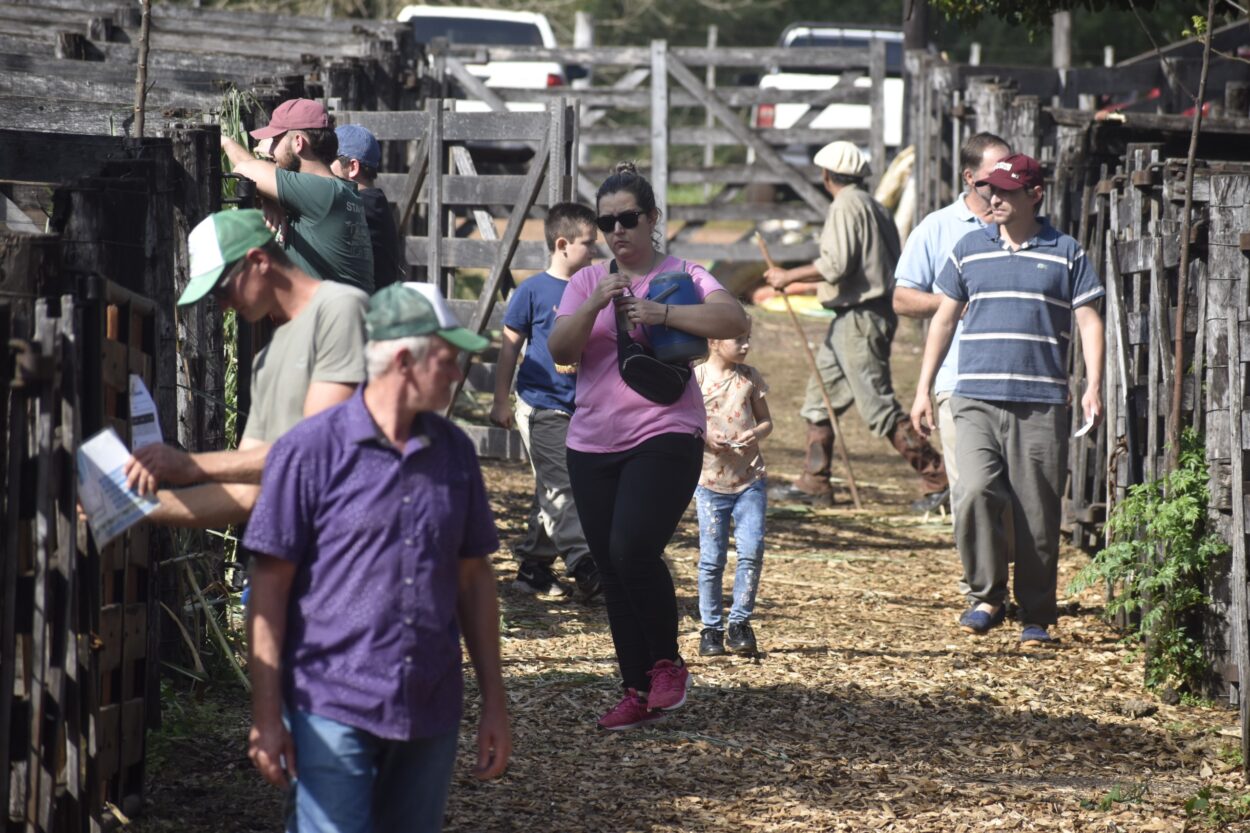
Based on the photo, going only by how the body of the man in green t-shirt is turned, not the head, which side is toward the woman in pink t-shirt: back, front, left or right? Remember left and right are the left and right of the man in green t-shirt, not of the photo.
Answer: back

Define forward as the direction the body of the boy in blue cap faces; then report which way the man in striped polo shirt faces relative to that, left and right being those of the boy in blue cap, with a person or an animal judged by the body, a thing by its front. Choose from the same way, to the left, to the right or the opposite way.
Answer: to the left

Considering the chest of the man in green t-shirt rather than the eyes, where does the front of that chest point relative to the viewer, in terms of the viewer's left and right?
facing away from the viewer and to the left of the viewer

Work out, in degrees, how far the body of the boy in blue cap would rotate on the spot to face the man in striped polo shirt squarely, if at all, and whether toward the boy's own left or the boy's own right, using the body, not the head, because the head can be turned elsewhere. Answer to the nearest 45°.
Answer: approximately 180°

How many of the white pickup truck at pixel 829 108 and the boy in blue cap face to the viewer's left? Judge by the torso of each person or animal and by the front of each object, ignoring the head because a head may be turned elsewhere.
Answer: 1

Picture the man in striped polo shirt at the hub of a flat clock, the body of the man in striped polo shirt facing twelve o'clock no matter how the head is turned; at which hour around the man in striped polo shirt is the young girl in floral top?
The young girl in floral top is roughly at 2 o'clock from the man in striped polo shirt.

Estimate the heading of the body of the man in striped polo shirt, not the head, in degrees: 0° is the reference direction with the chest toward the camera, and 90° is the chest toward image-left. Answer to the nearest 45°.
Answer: approximately 0°

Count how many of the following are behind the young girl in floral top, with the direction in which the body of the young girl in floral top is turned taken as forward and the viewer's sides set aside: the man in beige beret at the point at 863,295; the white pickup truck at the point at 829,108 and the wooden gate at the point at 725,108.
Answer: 3

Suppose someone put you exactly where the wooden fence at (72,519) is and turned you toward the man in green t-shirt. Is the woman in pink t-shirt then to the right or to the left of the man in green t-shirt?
right

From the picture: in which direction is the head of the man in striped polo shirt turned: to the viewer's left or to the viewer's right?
to the viewer's left

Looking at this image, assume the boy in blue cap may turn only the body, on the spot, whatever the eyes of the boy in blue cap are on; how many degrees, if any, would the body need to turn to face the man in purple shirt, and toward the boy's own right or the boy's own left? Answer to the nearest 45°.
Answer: approximately 90° to the boy's own left

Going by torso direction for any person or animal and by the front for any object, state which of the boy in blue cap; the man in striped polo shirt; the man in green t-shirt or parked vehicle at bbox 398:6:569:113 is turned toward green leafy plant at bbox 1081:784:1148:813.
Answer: the man in striped polo shirt

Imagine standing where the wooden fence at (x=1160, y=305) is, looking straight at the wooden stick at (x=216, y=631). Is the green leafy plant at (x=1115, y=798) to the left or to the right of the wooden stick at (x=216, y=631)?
left
